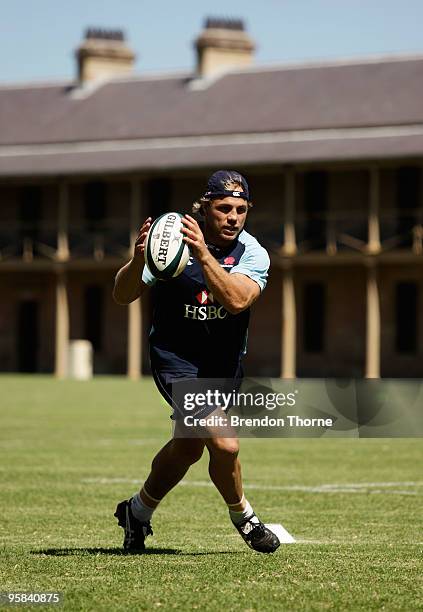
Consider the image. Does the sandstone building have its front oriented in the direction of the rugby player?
yes

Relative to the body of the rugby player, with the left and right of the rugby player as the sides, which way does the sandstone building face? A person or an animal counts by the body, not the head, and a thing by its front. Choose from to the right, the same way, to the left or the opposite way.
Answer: the same way

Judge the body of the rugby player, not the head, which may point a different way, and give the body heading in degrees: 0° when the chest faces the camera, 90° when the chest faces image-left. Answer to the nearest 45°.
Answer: approximately 0°

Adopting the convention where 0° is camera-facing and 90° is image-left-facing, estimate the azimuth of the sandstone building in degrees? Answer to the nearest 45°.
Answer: approximately 0°

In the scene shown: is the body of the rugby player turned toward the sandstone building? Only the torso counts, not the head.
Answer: no

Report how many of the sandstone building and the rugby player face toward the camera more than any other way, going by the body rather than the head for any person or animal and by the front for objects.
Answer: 2
